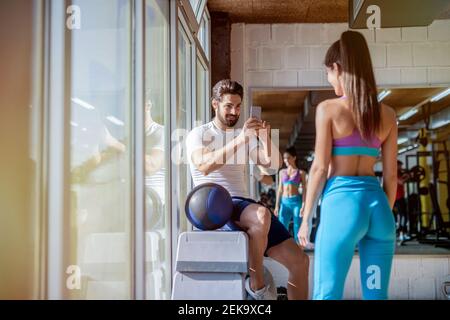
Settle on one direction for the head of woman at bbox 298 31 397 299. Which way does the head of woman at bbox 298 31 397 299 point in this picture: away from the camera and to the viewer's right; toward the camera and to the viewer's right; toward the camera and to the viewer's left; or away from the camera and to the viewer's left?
away from the camera and to the viewer's left

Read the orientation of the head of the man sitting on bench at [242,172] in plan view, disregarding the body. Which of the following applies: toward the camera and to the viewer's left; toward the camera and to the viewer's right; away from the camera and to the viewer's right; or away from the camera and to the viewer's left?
toward the camera and to the viewer's right

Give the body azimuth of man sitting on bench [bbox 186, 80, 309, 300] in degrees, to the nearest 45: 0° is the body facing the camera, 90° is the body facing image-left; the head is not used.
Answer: approximately 315°
